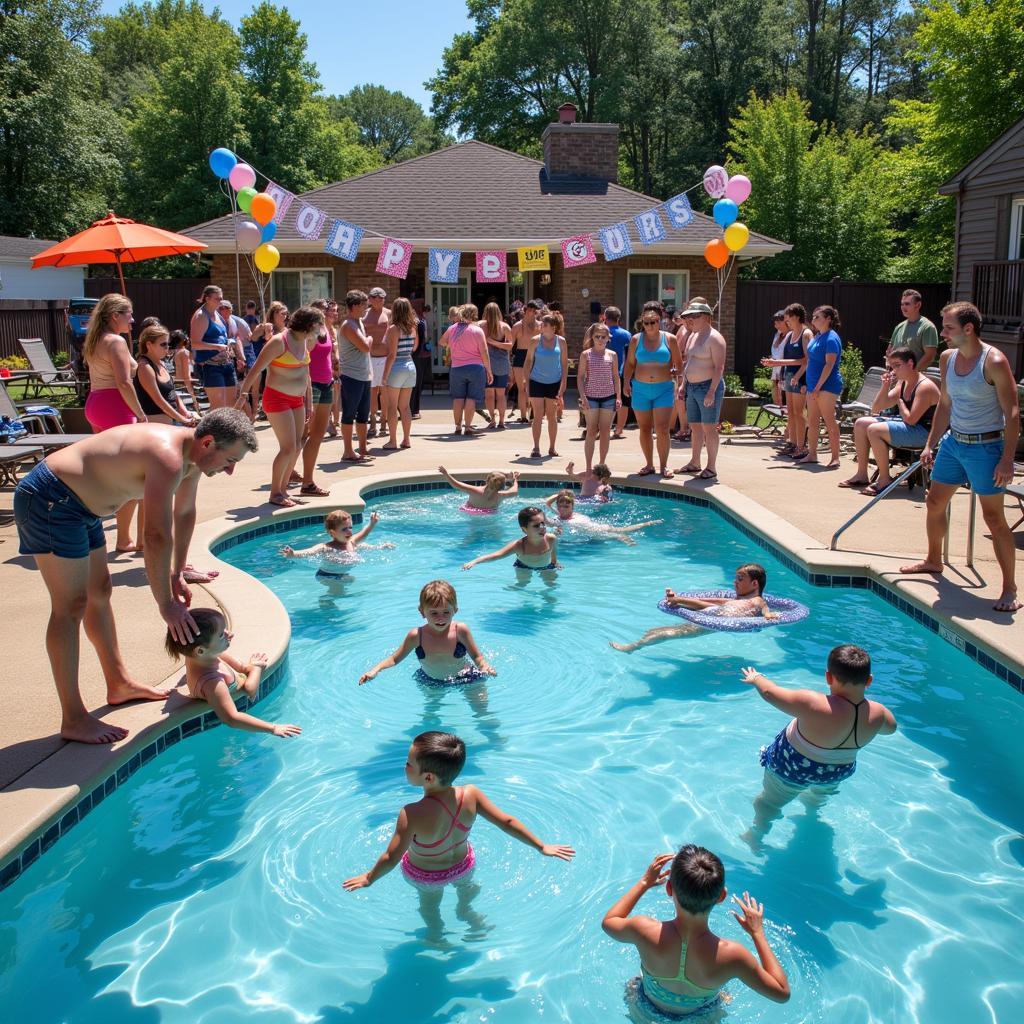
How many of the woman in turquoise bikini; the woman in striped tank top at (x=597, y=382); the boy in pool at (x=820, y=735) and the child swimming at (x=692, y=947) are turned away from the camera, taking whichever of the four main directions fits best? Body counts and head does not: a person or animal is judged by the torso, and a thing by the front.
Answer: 2

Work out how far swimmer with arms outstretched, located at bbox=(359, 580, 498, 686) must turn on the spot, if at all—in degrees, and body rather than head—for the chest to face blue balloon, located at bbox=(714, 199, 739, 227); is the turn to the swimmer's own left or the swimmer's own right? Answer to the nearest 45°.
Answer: approximately 135° to the swimmer's own left

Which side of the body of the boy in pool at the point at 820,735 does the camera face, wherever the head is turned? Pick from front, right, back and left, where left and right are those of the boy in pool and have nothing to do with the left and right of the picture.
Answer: back

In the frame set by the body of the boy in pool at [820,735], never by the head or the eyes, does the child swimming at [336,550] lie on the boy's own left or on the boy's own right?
on the boy's own left

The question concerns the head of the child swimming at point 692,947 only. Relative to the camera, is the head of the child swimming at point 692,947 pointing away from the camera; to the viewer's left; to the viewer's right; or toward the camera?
away from the camera

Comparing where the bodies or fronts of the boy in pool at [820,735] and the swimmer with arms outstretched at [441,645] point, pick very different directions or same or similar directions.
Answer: very different directions

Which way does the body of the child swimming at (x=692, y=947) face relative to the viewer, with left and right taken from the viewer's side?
facing away from the viewer

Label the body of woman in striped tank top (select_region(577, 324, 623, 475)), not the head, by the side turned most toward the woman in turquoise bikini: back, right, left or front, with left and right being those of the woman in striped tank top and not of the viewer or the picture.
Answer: left
